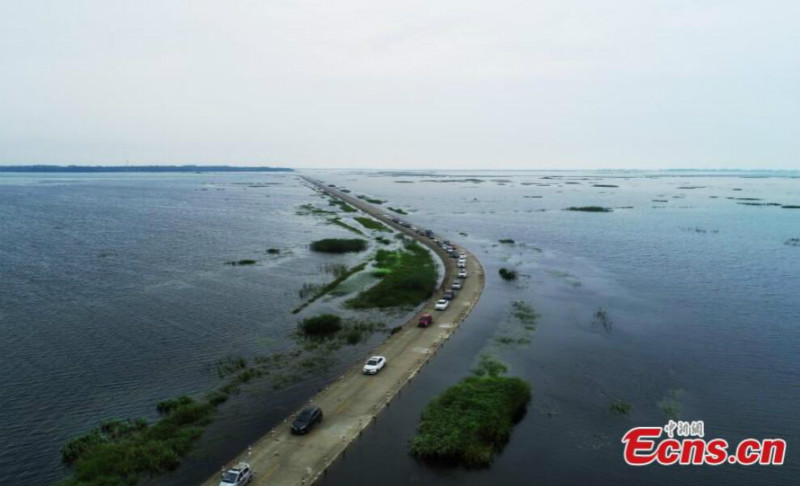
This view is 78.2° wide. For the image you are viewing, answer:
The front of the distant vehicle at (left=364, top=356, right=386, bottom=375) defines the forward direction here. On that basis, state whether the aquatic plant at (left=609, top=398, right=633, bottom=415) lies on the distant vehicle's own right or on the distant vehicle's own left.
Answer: on the distant vehicle's own left

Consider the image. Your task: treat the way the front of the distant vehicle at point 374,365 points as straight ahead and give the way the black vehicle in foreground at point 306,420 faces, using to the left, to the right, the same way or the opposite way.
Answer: the same way

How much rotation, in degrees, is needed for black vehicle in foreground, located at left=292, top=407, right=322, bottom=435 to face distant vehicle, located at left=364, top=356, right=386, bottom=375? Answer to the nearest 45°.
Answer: approximately 180°

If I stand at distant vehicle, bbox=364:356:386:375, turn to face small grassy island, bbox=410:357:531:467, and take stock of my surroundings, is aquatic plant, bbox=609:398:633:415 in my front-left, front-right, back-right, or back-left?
front-left

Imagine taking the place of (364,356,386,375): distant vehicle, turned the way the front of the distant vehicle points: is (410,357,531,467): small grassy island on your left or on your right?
on your left

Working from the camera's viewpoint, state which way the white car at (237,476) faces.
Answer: facing the viewer and to the left of the viewer

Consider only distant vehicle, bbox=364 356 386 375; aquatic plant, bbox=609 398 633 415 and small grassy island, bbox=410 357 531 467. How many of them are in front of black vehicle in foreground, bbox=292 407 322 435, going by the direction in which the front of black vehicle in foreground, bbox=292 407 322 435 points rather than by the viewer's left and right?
0

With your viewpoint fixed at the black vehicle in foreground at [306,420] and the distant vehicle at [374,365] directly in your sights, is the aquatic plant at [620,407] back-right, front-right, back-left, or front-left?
front-right

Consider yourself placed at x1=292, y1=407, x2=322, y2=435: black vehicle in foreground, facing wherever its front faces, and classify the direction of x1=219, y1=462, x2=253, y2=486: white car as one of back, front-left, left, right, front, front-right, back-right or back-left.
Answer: front

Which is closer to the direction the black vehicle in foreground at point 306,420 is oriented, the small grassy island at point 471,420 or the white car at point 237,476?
the white car

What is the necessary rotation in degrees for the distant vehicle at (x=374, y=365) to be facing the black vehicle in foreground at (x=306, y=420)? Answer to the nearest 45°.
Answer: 0° — it already faces it

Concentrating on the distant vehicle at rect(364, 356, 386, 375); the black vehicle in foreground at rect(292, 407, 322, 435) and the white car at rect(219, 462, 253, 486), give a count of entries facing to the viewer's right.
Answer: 0

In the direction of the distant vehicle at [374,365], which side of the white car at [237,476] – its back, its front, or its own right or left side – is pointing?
back

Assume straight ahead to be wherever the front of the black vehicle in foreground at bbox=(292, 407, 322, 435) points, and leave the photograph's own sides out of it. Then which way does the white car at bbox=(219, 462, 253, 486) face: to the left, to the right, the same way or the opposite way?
the same way

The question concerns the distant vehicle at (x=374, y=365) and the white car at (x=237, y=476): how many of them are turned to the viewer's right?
0

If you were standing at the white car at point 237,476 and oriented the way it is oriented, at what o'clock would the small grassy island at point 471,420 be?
The small grassy island is roughly at 7 o'clock from the white car.

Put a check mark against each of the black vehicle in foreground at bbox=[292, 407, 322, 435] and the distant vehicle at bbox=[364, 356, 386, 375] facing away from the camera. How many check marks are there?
0
